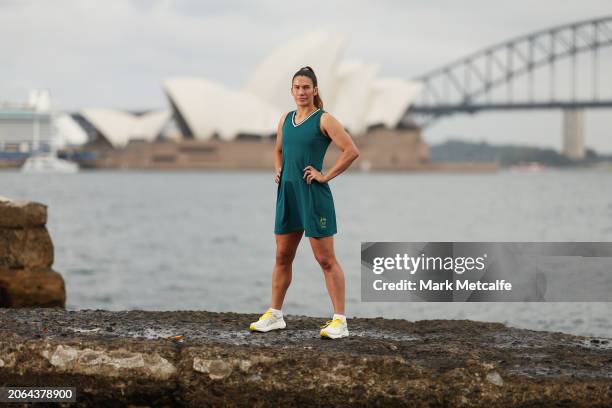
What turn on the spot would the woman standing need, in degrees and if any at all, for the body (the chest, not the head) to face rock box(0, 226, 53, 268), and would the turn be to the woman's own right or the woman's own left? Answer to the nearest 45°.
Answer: approximately 90° to the woman's own right

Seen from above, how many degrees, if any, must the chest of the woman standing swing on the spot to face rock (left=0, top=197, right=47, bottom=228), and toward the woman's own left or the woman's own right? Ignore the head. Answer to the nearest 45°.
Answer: approximately 90° to the woman's own right

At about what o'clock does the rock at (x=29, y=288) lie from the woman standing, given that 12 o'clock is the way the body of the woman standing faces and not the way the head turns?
The rock is roughly at 3 o'clock from the woman standing.

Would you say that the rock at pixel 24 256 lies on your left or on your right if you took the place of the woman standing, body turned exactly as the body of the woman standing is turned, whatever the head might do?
on your right

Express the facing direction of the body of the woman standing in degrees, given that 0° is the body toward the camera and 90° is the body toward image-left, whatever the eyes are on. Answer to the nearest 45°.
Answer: approximately 45°
